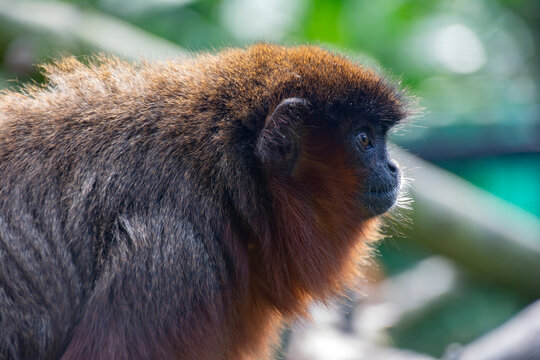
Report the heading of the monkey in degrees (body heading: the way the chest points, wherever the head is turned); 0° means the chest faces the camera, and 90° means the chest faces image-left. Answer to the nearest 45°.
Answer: approximately 270°
